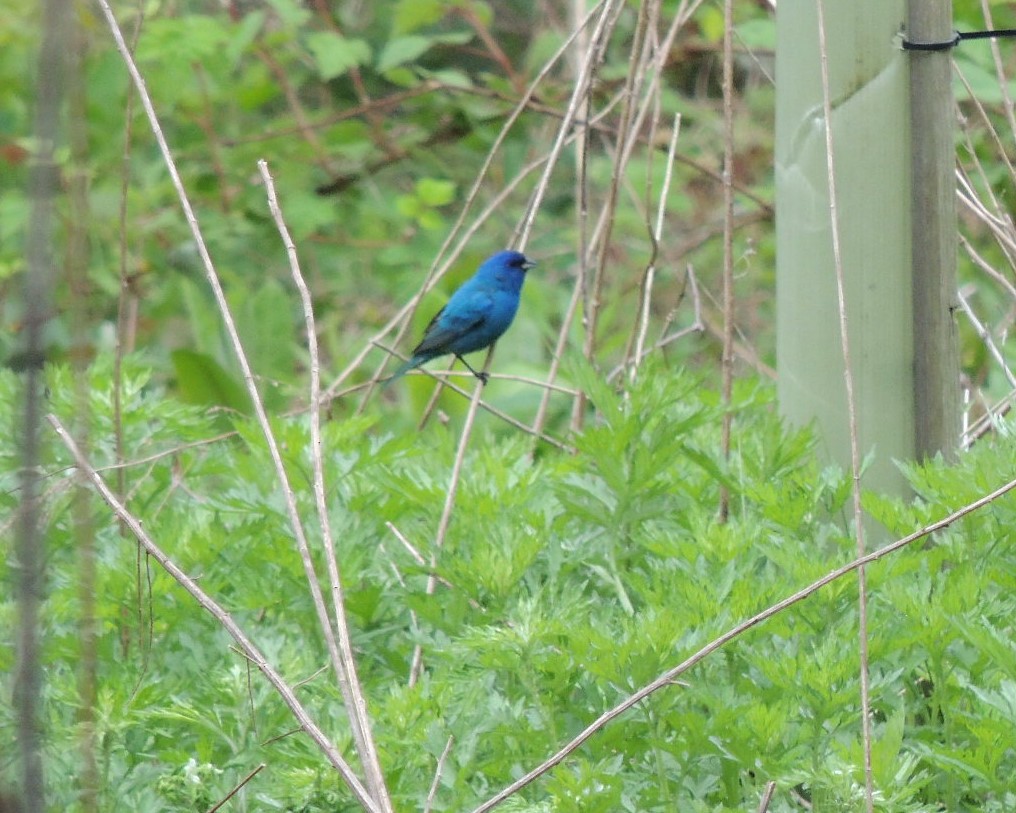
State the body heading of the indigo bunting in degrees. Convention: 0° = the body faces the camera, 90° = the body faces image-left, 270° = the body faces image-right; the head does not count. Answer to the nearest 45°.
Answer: approximately 270°

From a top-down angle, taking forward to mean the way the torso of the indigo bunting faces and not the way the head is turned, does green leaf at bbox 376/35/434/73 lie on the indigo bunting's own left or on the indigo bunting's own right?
on the indigo bunting's own left

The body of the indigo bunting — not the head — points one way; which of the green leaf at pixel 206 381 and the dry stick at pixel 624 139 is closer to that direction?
the dry stick

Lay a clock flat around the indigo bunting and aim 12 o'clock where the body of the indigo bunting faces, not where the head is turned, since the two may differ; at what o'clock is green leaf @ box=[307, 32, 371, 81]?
The green leaf is roughly at 8 o'clock from the indigo bunting.

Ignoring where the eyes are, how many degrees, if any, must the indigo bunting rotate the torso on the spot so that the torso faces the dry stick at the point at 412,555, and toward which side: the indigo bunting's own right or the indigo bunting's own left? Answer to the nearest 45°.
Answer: approximately 90° to the indigo bunting's own right

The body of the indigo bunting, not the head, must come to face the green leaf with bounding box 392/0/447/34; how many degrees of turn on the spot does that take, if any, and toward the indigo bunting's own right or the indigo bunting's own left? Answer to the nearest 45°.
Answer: approximately 90° to the indigo bunting's own left

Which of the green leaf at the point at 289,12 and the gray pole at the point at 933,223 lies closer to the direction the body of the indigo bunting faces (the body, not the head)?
the gray pole
